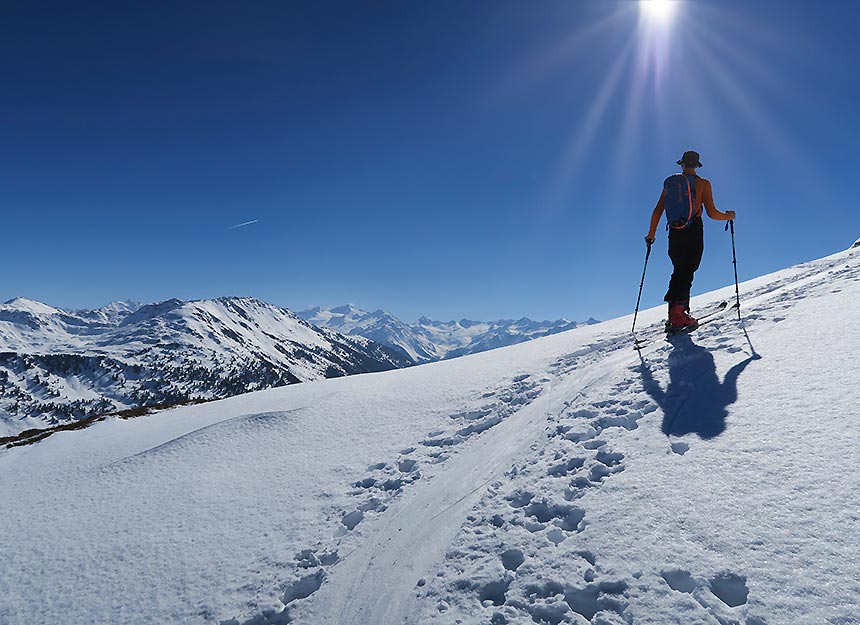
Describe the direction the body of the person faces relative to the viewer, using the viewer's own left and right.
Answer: facing away from the viewer and to the right of the viewer
